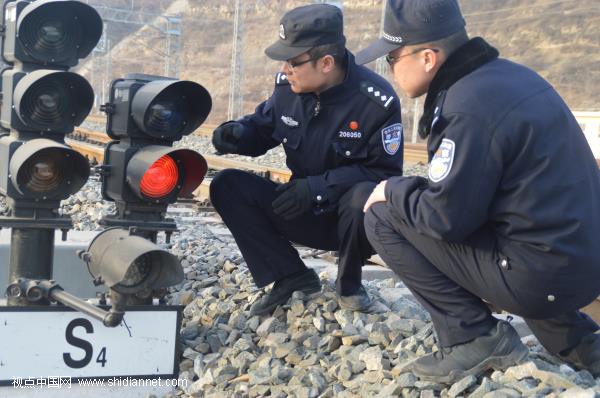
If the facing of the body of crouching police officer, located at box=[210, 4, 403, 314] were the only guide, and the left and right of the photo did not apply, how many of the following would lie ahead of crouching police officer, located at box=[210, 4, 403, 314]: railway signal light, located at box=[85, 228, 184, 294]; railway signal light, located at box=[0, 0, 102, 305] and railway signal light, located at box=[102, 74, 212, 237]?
3

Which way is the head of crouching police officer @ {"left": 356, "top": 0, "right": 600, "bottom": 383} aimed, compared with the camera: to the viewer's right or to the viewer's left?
to the viewer's left

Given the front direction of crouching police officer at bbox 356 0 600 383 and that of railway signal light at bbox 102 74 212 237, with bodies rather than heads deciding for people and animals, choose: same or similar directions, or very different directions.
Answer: very different directions

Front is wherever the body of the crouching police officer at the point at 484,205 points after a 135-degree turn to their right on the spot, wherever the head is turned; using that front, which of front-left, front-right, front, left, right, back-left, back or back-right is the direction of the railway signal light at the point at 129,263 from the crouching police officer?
back-left

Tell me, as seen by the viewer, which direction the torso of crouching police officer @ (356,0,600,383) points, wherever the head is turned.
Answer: to the viewer's left

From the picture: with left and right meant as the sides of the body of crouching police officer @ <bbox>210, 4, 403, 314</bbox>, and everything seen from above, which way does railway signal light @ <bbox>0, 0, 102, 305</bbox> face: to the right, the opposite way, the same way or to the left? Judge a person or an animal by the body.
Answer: to the left

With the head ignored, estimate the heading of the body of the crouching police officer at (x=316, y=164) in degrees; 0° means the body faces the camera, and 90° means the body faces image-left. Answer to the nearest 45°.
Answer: approximately 45°

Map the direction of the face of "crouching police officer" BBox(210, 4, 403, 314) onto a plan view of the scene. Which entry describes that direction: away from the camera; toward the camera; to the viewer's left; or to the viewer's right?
to the viewer's left

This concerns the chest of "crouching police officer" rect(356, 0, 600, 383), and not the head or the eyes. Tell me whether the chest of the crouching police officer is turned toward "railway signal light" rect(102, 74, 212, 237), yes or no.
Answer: yes

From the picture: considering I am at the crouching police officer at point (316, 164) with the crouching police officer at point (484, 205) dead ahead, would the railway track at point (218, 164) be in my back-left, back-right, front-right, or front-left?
back-left
